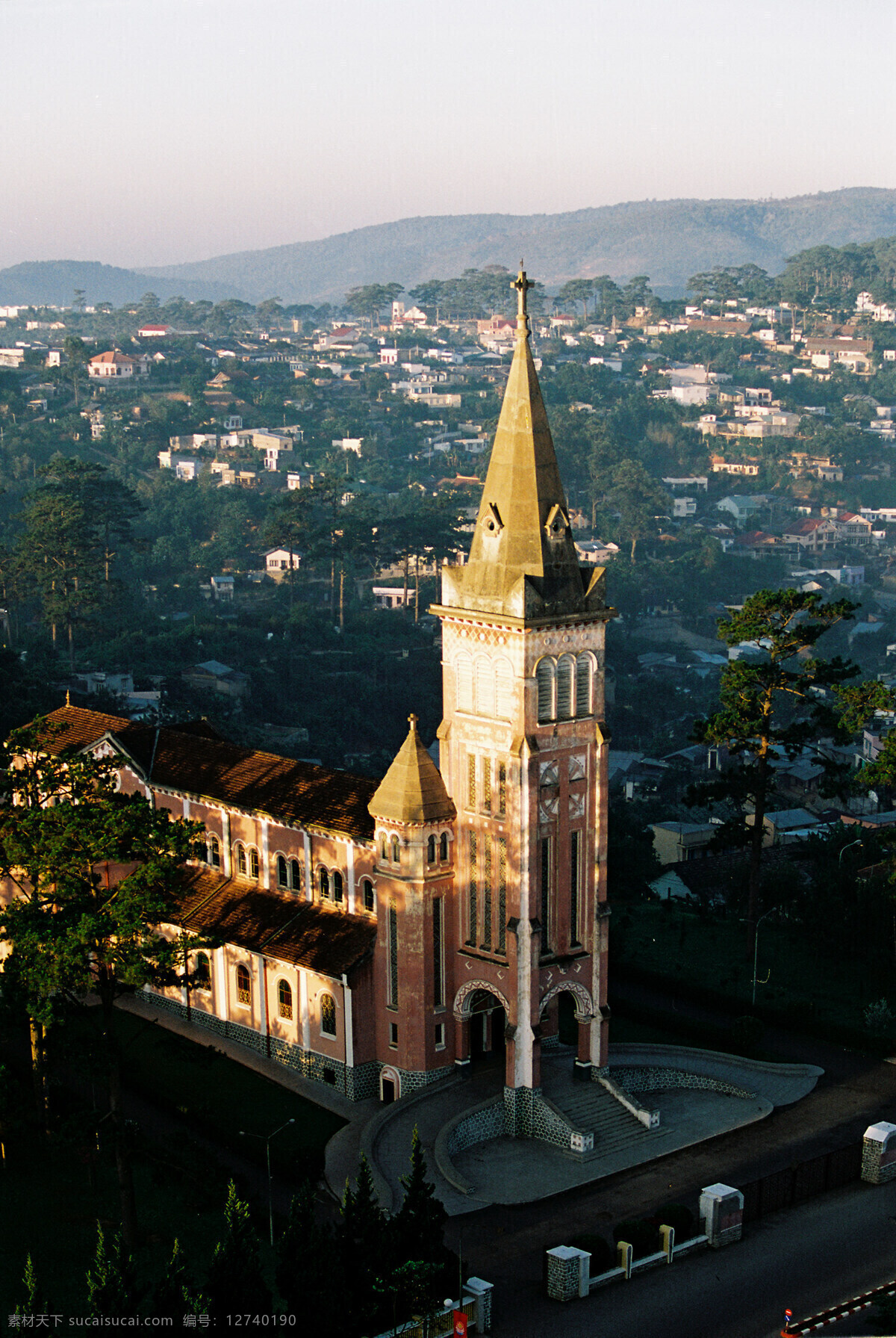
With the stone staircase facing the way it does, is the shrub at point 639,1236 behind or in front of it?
in front

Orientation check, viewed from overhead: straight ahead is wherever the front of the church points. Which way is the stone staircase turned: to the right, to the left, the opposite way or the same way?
the same way

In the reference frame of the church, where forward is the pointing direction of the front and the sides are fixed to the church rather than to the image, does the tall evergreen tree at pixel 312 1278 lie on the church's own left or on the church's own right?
on the church's own right

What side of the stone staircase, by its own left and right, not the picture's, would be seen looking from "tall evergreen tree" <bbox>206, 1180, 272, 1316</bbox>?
right

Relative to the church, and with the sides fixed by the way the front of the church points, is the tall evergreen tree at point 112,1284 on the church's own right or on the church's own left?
on the church's own right

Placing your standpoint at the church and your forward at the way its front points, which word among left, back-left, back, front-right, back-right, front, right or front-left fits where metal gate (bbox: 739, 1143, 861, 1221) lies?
front

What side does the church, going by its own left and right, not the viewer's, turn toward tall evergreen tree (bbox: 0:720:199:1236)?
right

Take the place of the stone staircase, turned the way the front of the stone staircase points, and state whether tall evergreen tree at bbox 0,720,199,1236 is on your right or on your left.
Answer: on your right

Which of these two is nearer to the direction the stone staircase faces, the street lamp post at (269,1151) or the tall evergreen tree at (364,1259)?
the tall evergreen tree

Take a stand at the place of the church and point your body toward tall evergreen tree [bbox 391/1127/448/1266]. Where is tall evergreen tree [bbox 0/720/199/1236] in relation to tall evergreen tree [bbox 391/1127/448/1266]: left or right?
right

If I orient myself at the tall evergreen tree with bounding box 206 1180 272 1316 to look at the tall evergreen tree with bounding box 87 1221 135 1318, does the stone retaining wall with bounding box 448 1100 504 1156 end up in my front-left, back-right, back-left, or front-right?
back-right

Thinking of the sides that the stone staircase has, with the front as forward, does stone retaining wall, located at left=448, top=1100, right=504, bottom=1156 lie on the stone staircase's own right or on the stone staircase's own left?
on the stone staircase's own right

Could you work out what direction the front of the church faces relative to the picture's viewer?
facing the viewer and to the right of the viewer

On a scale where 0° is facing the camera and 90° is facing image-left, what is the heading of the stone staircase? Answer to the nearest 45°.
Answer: approximately 315°

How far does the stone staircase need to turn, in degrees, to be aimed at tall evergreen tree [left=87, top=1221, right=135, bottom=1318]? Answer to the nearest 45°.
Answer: approximately 90° to its right

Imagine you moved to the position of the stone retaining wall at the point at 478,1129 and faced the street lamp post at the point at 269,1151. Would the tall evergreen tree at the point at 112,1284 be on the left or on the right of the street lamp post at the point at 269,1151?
left

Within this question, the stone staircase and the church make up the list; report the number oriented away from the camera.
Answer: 0
